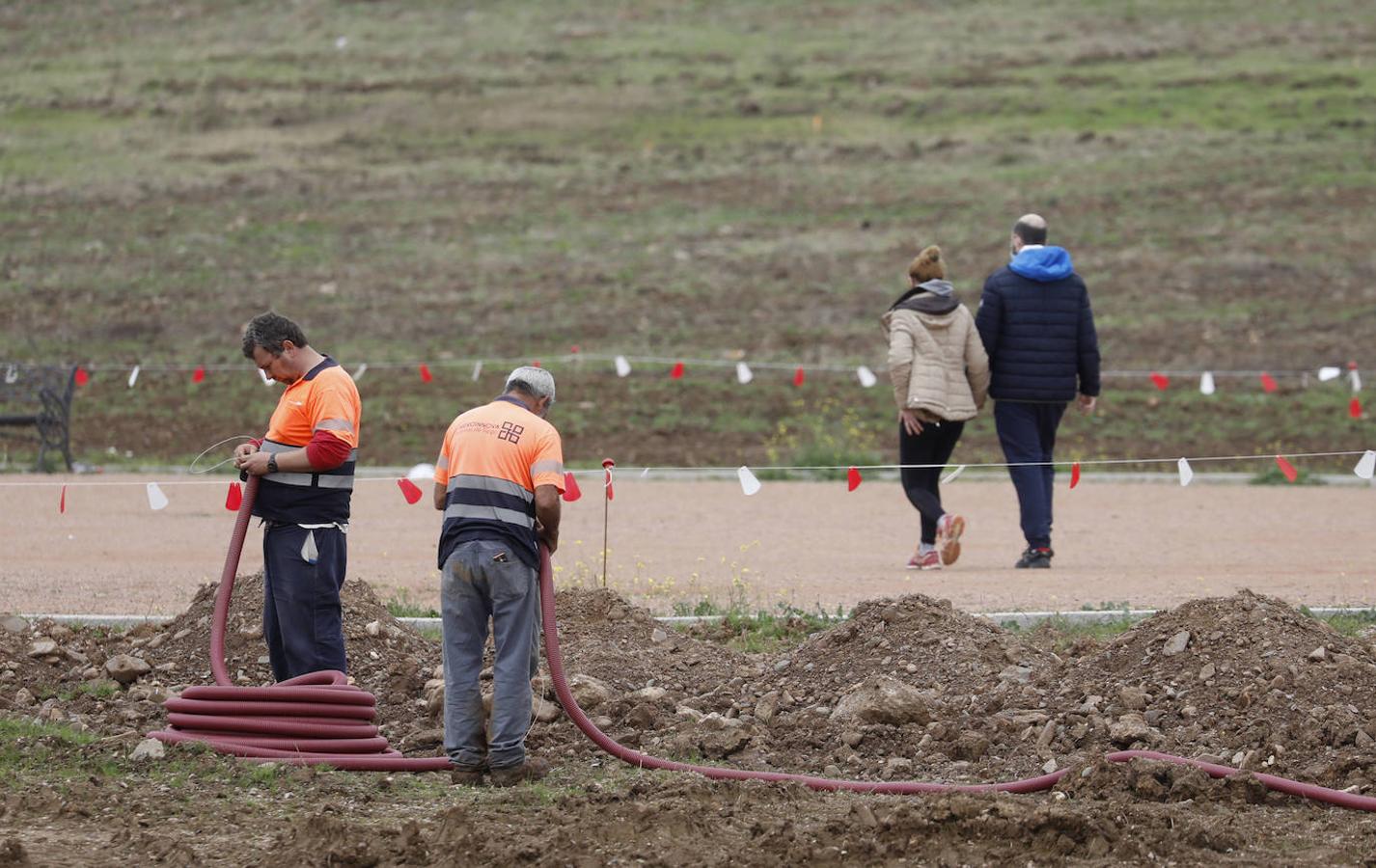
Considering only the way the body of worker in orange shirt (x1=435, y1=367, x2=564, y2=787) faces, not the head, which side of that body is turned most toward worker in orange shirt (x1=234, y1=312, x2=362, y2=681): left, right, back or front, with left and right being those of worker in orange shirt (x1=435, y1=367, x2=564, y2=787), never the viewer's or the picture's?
left

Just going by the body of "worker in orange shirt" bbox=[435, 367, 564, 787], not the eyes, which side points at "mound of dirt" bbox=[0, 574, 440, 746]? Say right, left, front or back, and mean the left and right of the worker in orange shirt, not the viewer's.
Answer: left

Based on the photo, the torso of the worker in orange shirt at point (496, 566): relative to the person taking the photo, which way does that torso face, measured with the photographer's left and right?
facing away from the viewer and to the right of the viewer

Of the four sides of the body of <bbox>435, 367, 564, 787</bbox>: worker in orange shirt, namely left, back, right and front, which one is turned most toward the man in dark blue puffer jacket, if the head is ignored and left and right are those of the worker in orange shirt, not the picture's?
front

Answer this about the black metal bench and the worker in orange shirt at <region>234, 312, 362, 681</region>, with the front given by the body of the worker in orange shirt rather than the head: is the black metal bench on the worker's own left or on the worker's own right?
on the worker's own right

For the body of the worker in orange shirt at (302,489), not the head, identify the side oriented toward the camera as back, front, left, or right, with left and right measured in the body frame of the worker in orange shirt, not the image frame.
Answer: left
